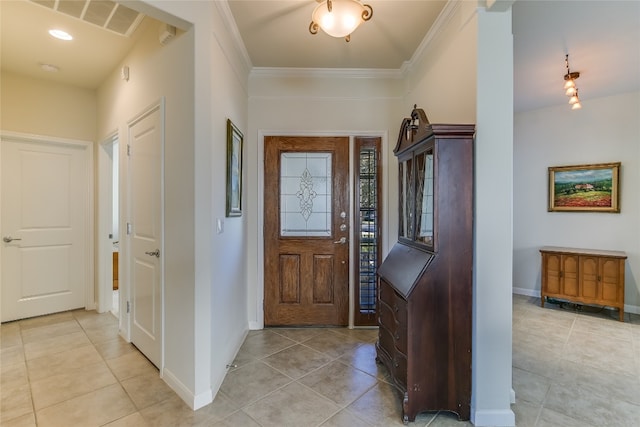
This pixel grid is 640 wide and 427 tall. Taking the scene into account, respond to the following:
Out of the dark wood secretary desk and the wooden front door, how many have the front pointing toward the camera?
1

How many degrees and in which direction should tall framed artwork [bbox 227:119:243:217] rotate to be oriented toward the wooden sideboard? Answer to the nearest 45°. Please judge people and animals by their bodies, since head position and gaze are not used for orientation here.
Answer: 0° — it already faces it

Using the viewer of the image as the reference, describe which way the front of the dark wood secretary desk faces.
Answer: facing to the left of the viewer

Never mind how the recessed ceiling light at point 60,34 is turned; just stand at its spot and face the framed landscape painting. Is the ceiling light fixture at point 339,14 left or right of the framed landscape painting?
right

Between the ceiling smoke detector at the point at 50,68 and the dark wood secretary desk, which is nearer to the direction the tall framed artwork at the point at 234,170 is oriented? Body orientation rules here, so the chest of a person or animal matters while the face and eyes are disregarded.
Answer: the dark wood secretary desk

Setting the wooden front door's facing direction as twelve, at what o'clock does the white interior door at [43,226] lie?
The white interior door is roughly at 3 o'clock from the wooden front door.

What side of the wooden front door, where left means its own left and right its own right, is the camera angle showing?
front

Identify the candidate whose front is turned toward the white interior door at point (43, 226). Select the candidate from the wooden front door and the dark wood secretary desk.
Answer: the dark wood secretary desk

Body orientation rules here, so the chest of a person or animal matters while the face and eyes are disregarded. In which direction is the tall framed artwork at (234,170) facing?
to the viewer's right

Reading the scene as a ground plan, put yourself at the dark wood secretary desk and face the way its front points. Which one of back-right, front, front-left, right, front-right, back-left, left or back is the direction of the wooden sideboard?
back-right

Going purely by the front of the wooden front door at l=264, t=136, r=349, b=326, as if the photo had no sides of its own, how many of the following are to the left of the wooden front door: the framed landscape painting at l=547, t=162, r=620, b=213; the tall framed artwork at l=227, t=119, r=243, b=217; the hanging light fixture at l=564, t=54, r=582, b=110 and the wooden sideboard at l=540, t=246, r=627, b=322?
3

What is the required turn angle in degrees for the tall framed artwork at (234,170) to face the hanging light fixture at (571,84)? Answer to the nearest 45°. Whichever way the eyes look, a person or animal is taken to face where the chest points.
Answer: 0° — it already faces it

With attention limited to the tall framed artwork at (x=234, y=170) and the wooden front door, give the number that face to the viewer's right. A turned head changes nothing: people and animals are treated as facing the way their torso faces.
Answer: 1

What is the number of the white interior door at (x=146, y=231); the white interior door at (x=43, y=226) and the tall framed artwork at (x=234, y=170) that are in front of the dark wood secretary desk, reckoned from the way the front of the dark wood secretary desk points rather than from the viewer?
3

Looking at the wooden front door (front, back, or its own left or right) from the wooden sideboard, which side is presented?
left

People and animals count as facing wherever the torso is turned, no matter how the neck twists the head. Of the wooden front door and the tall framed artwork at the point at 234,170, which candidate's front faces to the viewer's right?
the tall framed artwork

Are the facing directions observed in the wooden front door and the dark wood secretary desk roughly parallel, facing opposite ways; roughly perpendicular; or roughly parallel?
roughly perpendicular

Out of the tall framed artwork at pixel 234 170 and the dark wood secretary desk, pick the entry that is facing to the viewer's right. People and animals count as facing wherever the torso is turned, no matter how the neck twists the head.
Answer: the tall framed artwork

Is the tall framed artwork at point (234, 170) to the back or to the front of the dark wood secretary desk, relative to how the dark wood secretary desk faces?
to the front

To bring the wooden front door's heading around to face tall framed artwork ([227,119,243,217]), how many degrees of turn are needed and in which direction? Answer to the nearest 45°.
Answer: approximately 45° to its right
